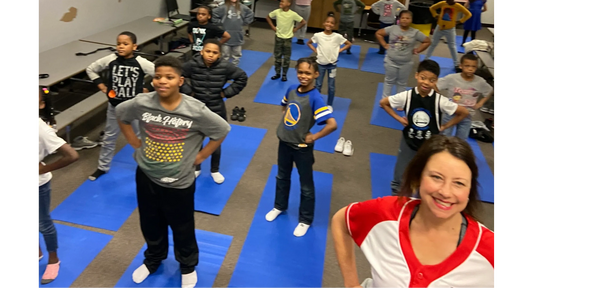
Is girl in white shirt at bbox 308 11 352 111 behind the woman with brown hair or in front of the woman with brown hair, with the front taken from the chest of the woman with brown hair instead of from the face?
behind

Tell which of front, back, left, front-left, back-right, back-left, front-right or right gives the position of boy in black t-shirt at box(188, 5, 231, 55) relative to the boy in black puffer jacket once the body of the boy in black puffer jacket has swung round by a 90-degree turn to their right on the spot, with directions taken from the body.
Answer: right

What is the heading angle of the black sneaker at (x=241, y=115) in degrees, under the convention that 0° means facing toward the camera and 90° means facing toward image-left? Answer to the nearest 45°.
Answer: approximately 0°

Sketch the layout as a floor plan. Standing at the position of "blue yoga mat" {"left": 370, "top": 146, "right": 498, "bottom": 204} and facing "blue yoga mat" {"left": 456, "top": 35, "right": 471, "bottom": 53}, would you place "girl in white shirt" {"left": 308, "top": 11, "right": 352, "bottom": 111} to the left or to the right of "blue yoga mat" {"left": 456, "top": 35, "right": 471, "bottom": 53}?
left
